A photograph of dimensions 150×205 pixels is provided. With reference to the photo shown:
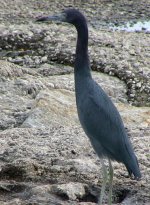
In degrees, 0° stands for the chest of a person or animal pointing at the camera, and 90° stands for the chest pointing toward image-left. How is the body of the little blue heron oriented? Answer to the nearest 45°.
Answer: approximately 90°
